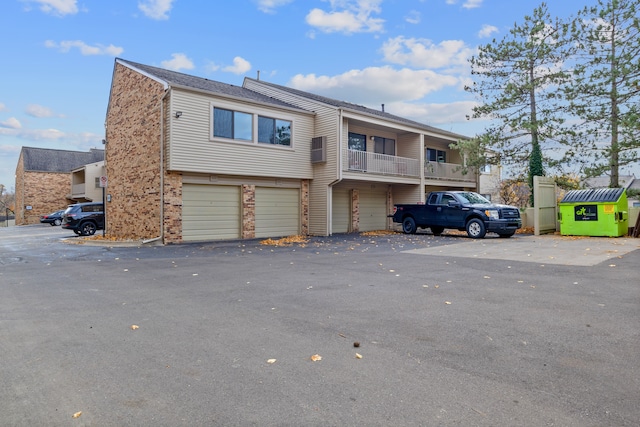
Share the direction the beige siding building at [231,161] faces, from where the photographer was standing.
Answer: facing the viewer and to the right of the viewer

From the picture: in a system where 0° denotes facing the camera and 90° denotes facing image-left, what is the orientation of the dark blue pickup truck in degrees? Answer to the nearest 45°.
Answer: approximately 315°

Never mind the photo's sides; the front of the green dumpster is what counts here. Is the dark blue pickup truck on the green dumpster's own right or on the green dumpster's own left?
on the green dumpster's own right

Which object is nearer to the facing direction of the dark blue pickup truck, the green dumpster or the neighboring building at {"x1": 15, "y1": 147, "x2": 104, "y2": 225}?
the green dumpster

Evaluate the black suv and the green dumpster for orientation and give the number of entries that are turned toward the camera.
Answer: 1

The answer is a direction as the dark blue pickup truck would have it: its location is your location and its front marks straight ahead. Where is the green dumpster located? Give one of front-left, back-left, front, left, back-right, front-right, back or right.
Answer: front-left

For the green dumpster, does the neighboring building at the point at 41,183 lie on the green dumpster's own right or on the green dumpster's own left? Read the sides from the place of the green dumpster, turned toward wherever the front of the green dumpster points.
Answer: on the green dumpster's own right

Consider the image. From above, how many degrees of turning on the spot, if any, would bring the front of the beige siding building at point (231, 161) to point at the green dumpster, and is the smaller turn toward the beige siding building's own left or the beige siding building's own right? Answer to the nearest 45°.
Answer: approximately 45° to the beige siding building's own left

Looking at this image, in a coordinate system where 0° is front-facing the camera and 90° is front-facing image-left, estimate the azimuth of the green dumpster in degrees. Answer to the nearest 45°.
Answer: approximately 0°
